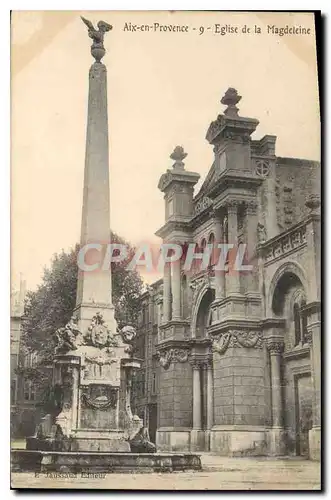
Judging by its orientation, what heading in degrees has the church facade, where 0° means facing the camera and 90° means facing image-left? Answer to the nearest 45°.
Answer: approximately 45°

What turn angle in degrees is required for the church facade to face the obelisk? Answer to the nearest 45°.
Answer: approximately 45° to its right
